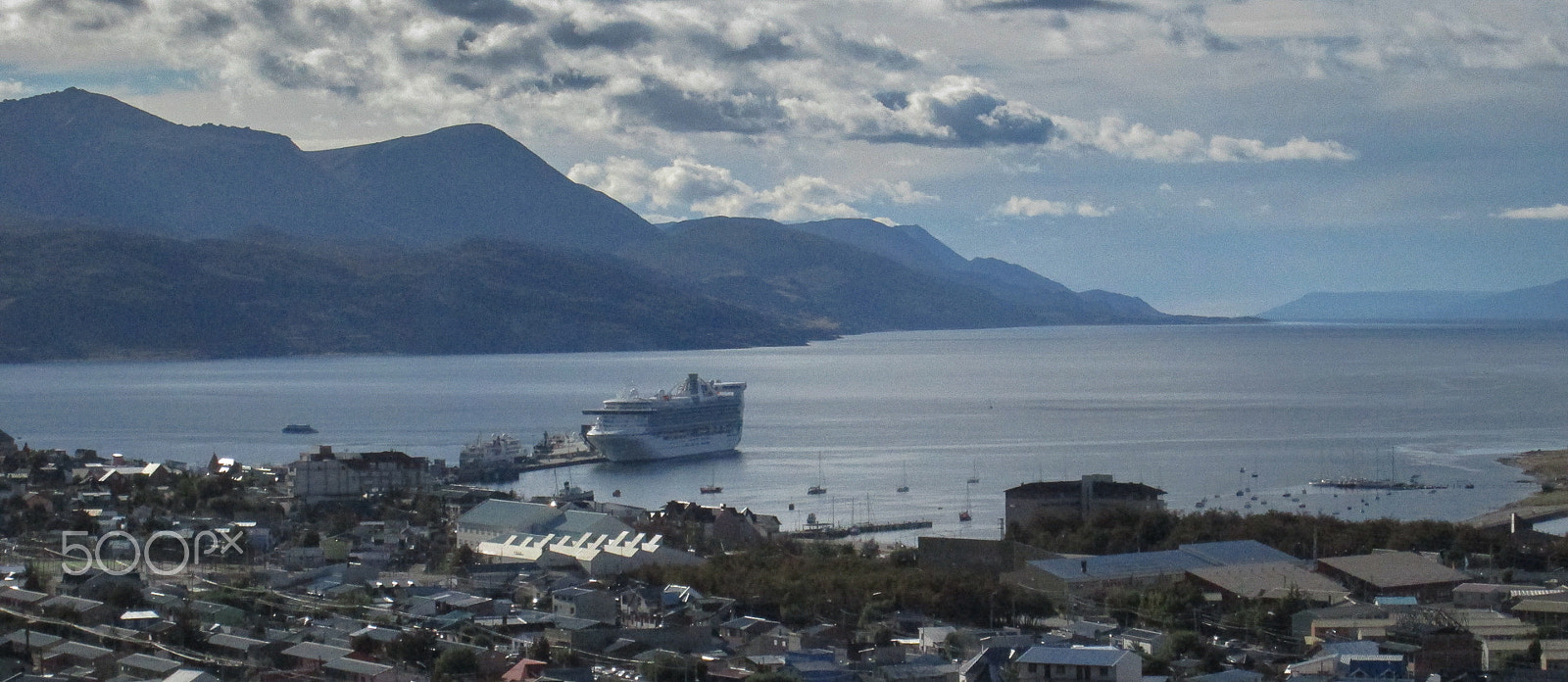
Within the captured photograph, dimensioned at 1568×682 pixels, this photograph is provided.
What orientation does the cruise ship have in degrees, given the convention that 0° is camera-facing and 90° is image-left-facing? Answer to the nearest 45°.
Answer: approximately 45°

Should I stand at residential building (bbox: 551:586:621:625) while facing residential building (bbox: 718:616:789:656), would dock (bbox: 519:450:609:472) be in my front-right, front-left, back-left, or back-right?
back-left

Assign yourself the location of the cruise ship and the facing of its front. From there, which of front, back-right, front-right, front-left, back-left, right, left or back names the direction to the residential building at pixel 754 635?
front-left

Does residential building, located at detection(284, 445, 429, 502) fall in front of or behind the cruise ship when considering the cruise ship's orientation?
in front

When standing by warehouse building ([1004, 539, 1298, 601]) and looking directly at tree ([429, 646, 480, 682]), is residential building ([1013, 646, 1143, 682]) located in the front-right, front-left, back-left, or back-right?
front-left

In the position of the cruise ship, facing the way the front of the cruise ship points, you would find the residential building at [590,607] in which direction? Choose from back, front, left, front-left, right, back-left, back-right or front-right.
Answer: front-left

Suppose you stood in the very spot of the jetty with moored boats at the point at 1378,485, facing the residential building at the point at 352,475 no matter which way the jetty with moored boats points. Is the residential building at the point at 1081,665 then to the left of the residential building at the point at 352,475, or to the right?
left

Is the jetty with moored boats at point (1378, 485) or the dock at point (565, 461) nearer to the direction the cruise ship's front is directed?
the dock

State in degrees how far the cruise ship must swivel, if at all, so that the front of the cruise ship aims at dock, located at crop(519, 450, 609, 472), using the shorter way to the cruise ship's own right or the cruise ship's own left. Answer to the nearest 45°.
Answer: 0° — it already faces it

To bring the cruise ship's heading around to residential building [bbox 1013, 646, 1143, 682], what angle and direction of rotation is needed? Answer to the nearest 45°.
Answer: approximately 45° to its left

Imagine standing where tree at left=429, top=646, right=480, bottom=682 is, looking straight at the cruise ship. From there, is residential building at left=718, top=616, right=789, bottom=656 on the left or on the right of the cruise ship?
right

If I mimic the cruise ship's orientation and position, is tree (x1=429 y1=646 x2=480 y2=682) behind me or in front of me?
in front
